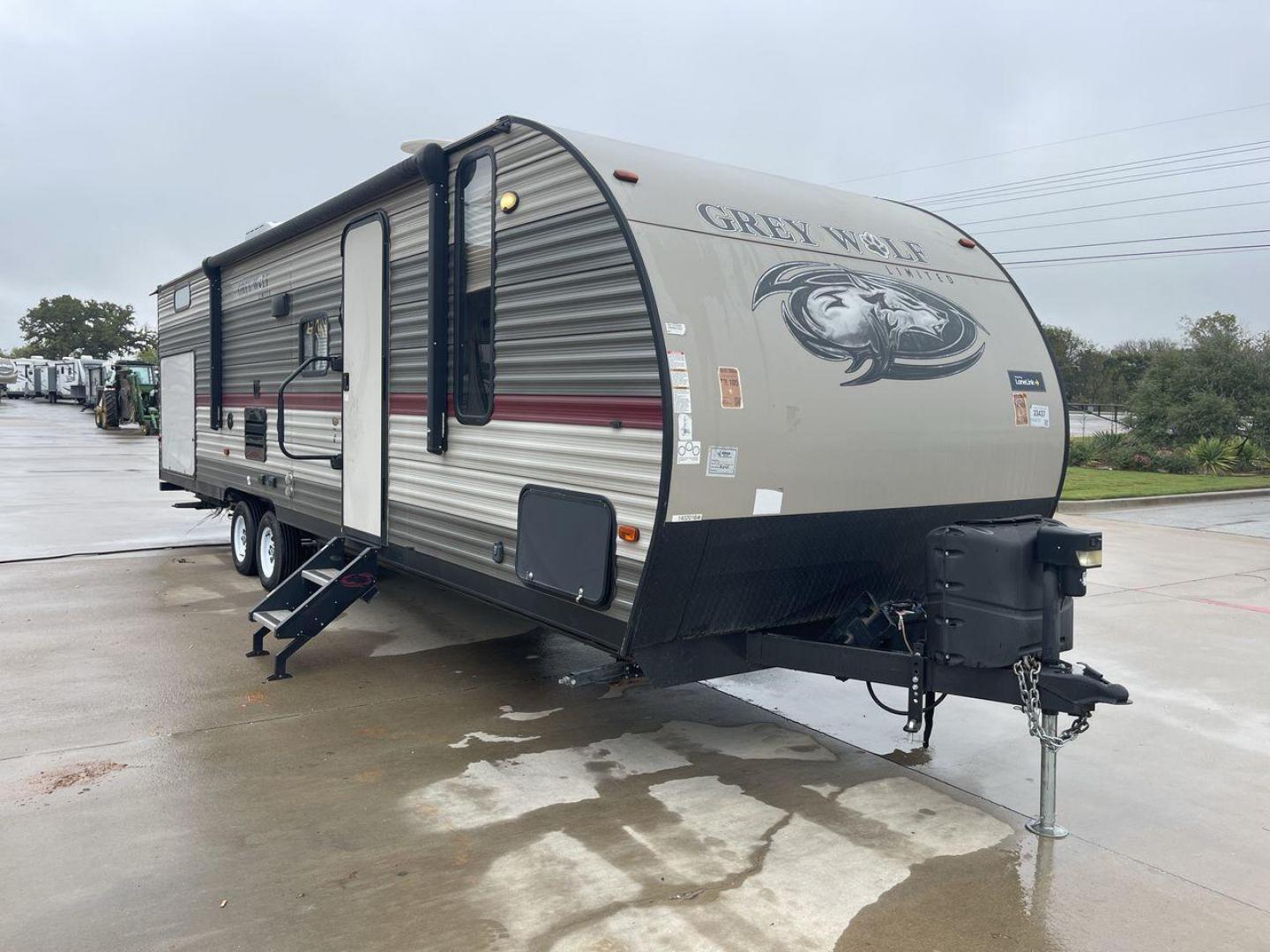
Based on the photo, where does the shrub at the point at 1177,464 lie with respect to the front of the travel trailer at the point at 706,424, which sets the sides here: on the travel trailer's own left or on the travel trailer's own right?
on the travel trailer's own left

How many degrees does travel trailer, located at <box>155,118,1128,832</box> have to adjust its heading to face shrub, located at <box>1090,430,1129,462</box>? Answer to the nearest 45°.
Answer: approximately 90° to its left

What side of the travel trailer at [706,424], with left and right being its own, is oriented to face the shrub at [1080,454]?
left

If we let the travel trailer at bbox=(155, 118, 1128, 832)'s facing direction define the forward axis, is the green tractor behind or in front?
behind

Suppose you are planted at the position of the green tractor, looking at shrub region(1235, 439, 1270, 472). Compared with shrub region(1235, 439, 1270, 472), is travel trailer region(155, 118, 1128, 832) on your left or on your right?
right

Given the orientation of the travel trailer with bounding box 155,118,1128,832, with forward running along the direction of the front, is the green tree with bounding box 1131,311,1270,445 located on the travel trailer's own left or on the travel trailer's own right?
on the travel trailer's own left

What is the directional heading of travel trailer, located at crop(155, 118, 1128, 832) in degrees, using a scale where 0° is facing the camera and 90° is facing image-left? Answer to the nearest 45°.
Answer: approximately 315°

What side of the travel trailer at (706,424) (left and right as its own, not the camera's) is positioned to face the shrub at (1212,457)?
left

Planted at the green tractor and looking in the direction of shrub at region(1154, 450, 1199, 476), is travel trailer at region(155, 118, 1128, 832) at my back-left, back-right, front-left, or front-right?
front-right

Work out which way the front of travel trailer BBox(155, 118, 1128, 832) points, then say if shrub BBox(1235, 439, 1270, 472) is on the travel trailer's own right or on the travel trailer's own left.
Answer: on the travel trailer's own left

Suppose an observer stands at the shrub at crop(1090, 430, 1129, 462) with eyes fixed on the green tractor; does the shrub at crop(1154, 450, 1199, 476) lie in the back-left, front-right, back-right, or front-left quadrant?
back-left
